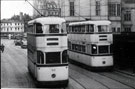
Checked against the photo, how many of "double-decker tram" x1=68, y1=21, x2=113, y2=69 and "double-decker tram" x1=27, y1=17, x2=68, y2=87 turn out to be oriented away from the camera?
0

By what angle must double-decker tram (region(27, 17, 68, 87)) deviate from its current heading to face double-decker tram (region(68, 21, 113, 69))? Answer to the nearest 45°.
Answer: approximately 135° to its left

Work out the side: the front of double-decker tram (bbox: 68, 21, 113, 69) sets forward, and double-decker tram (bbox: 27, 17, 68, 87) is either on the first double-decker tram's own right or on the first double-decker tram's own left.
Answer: on the first double-decker tram's own right

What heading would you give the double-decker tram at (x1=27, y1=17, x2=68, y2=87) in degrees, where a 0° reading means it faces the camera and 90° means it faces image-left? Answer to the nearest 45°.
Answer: approximately 0°
